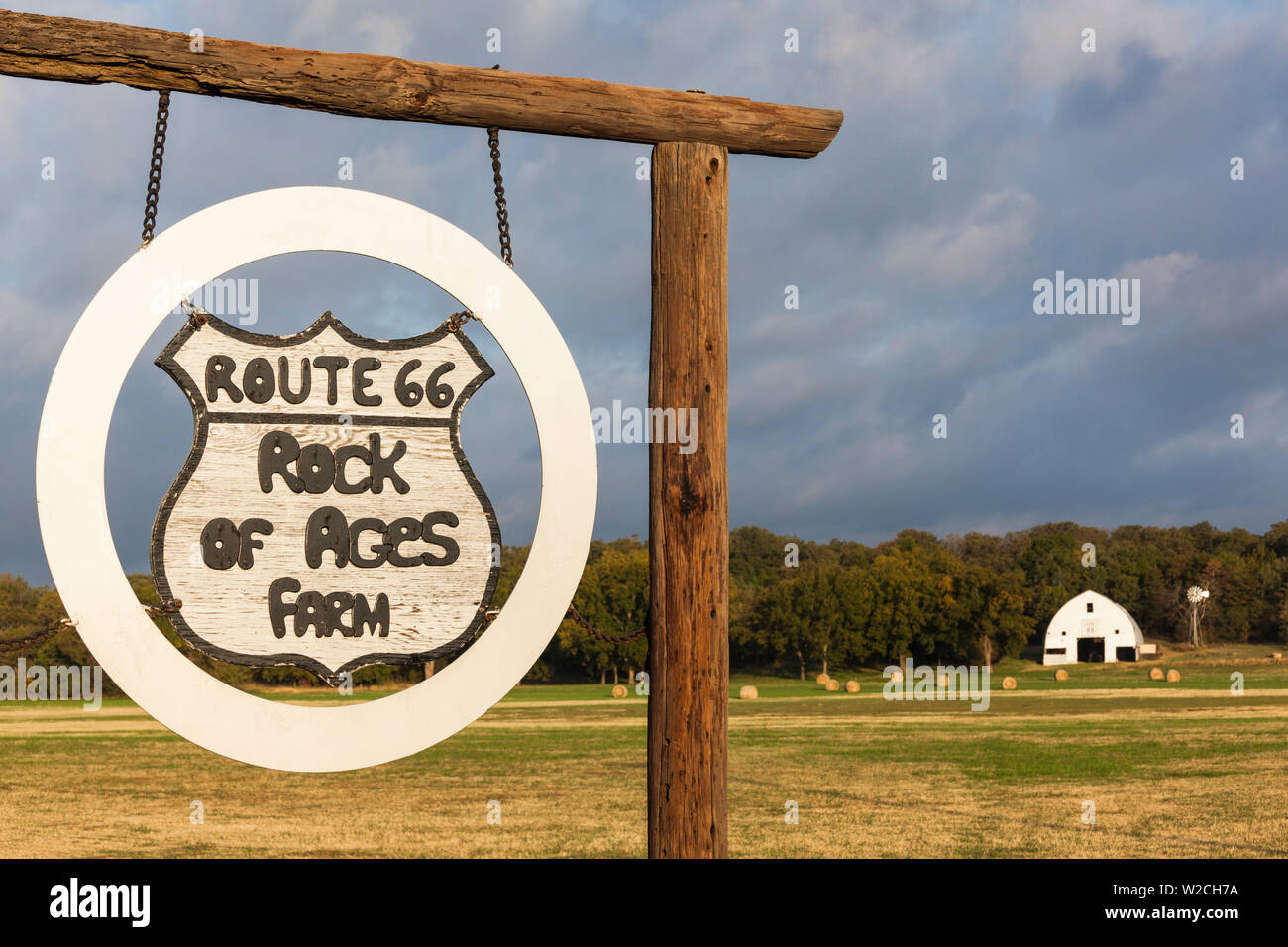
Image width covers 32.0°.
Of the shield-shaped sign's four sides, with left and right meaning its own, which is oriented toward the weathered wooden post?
left

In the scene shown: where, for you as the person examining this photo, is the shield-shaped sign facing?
facing the viewer
